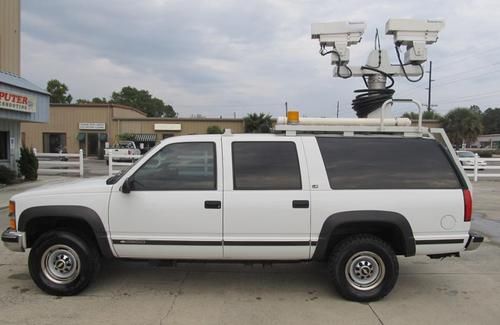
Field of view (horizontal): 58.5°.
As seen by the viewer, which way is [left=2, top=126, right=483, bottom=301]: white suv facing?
to the viewer's left

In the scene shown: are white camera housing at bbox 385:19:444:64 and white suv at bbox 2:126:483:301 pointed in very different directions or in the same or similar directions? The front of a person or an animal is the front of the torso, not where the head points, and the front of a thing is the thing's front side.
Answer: very different directions

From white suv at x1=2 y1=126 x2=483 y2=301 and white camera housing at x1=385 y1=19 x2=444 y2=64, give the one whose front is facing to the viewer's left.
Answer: the white suv
